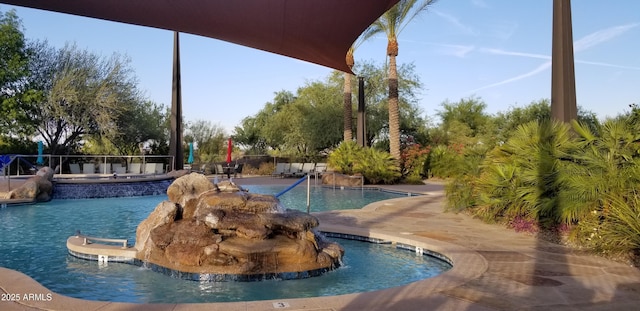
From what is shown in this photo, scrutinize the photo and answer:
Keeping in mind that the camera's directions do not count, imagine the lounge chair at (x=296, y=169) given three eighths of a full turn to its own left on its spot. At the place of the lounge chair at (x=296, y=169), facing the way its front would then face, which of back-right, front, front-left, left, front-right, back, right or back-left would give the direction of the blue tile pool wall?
back-right

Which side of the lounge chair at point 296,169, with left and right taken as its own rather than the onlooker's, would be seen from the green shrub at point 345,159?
left

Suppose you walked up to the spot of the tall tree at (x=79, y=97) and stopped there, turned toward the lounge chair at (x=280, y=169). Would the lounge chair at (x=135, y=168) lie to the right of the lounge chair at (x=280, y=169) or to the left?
right

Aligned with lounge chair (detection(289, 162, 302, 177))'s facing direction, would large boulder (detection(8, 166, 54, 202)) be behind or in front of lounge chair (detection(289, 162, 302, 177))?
in front

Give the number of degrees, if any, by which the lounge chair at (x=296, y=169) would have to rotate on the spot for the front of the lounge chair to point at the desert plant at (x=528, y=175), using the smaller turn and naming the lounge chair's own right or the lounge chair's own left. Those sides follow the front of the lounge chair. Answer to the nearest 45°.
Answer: approximately 45° to the lounge chair's own left

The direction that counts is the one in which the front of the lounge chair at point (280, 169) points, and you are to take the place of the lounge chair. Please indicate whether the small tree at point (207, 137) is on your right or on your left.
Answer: on your right

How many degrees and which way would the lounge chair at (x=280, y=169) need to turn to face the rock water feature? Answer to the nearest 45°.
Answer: approximately 45° to its left

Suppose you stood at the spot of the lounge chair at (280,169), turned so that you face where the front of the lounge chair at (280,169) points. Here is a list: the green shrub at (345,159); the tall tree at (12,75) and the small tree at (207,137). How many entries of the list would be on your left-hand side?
1

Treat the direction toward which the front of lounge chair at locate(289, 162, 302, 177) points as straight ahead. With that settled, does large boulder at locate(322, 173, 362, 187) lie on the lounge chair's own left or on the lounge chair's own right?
on the lounge chair's own left

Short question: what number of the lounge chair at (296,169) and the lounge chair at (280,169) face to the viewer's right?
0

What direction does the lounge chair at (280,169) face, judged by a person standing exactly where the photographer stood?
facing the viewer and to the left of the viewer

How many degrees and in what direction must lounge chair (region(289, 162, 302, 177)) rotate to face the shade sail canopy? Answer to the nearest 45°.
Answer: approximately 45° to its left

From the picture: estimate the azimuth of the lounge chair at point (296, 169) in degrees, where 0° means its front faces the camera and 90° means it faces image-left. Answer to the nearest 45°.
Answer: approximately 45°
